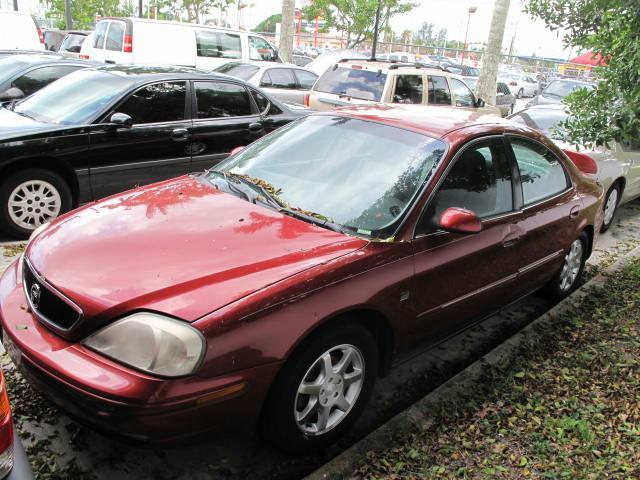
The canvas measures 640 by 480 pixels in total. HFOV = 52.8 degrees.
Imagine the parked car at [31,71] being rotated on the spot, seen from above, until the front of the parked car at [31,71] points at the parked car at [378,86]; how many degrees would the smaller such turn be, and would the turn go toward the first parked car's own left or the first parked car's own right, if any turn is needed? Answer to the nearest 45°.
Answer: approximately 135° to the first parked car's own left

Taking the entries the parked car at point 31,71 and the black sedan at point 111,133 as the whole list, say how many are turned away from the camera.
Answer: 0

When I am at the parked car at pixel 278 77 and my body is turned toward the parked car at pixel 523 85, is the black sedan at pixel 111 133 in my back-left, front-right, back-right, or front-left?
back-right

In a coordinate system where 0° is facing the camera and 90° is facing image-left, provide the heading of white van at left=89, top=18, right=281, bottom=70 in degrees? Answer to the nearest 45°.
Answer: approximately 225°

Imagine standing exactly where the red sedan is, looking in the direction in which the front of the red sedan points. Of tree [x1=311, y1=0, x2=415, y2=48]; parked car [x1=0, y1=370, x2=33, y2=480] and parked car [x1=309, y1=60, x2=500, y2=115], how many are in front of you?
1

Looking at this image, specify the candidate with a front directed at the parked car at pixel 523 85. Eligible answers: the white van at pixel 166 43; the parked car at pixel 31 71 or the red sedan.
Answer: the white van

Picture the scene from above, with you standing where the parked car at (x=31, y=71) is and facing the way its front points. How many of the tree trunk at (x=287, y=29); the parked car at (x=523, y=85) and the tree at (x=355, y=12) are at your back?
3

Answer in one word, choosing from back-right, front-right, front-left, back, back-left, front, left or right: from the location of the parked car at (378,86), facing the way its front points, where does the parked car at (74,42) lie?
left

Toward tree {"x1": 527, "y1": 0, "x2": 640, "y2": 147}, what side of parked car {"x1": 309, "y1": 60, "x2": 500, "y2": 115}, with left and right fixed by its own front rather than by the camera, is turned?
right

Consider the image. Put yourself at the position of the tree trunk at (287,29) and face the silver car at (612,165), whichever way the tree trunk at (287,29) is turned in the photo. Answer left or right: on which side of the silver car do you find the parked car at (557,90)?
left

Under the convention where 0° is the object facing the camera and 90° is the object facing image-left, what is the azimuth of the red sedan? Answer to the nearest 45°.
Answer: approximately 45°
